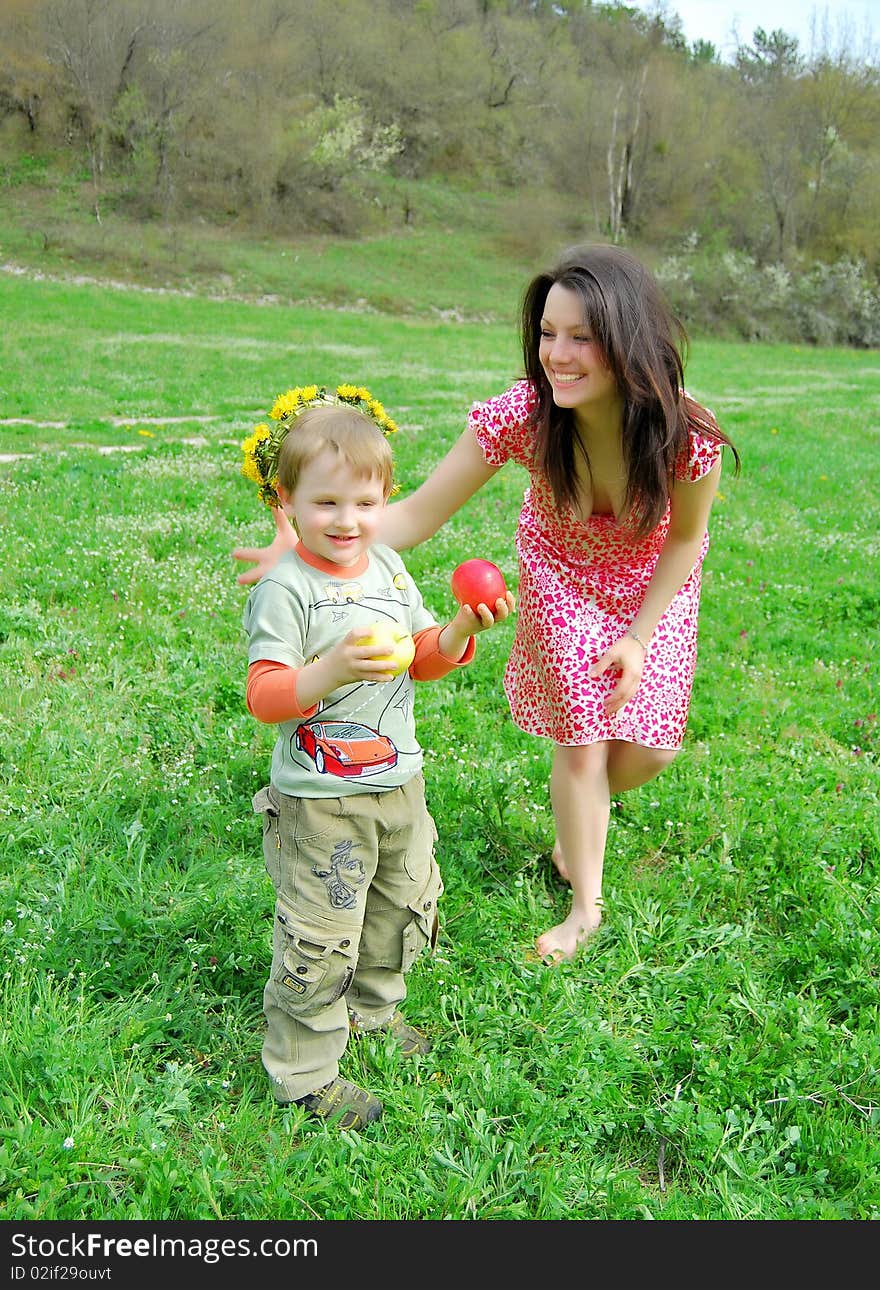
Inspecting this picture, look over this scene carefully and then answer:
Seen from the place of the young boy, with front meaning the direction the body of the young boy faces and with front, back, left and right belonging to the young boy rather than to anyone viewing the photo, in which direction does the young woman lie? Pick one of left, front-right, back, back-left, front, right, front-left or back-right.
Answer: left

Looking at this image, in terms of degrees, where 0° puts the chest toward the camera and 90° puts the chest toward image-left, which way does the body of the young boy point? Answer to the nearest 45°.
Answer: approximately 315°

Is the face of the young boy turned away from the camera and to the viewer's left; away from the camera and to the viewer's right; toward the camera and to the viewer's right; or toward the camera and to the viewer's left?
toward the camera and to the viewer's right
